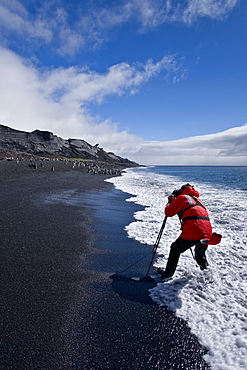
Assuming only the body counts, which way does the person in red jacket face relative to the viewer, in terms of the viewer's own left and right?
facing away from the viewer and to the left of the viewer
